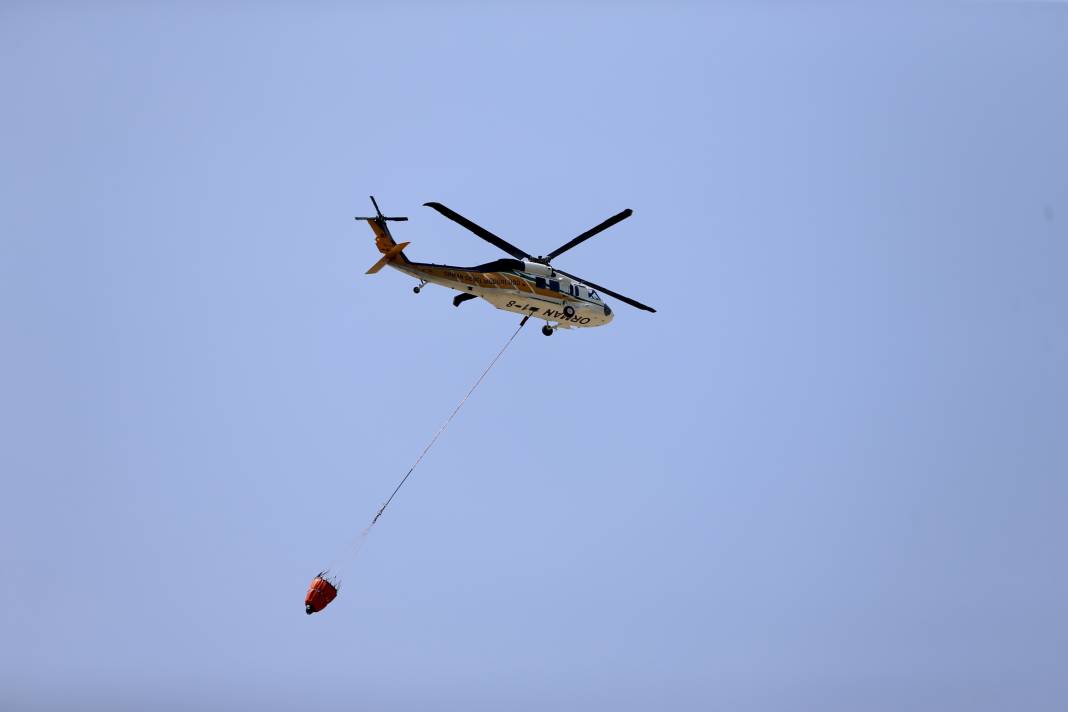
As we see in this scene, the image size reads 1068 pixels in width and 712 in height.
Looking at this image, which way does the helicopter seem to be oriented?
to the viewer's right
